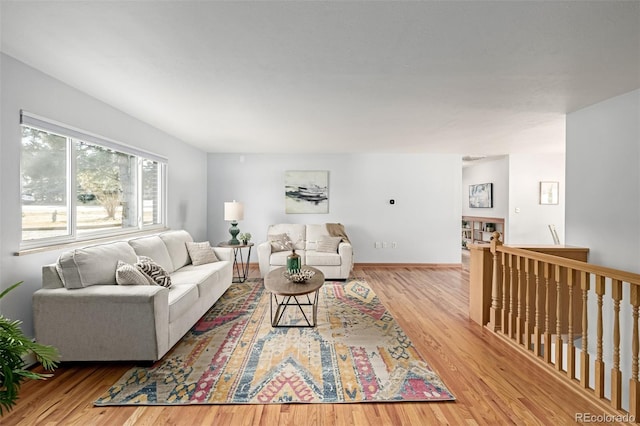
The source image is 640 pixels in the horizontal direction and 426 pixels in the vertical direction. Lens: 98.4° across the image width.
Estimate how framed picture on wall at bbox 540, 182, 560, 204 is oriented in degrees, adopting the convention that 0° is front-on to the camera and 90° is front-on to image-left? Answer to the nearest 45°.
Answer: approximately 0°

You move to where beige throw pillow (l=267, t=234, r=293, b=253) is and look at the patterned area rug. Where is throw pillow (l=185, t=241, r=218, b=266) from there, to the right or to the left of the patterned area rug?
right

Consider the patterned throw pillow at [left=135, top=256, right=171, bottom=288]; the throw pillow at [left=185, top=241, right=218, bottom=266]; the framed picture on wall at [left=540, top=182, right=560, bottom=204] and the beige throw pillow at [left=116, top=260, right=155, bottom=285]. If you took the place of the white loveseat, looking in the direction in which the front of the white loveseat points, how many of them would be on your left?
1

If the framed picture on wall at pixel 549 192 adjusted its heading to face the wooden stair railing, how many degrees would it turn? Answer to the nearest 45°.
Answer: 0° — it already faces it

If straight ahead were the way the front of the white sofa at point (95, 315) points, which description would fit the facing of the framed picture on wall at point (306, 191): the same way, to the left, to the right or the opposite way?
to the right

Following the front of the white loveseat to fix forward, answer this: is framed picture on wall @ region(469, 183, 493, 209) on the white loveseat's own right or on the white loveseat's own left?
on the white loveseat's own left

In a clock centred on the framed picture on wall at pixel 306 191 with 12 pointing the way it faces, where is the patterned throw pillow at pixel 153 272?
The patterned throw pillow is roughly at 1 o'clock from the framed picture on wall.

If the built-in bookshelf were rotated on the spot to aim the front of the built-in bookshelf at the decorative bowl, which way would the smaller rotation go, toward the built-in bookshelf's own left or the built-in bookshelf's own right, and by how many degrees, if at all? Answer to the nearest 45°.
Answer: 0° — it already faces it

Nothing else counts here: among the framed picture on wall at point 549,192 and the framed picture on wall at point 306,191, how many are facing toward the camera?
2

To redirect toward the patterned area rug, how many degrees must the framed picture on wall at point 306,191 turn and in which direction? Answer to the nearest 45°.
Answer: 0° — it already faces it

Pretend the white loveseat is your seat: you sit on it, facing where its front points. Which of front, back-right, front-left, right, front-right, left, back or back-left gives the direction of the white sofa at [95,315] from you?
front-right
